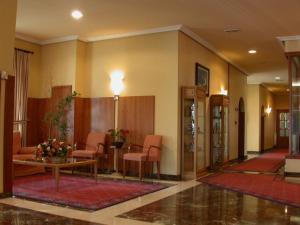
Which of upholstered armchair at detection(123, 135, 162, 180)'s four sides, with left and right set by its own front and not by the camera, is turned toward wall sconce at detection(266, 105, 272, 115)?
back

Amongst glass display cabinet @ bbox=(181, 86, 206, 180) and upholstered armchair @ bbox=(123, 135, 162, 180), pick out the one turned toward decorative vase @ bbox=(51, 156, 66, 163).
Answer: the upholstered armchair

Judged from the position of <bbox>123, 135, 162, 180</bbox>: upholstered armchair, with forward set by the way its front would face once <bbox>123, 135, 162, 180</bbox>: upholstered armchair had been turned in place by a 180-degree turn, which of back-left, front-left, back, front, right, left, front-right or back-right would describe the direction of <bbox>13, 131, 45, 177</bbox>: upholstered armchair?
back-left

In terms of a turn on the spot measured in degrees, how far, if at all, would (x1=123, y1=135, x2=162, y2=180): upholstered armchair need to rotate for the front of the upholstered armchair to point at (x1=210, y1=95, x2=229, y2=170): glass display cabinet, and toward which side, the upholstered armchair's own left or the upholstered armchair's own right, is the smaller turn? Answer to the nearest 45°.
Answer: approximately 180°

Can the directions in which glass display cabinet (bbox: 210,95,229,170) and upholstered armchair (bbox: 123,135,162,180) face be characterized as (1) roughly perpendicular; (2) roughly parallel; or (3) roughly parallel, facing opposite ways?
roughly perpendicular

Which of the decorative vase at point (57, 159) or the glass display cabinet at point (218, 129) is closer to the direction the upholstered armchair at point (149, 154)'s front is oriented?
the decorative vase

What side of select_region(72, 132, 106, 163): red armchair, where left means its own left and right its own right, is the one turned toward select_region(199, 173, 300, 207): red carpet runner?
left

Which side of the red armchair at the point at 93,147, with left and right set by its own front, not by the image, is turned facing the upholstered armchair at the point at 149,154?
left

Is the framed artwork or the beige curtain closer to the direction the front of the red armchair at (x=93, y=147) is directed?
the beige curtain

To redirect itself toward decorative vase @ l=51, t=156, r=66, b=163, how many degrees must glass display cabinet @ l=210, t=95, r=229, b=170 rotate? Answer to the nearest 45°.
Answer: approximately 90° to its right
